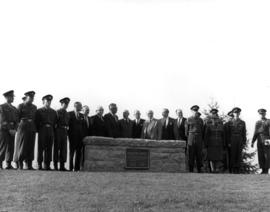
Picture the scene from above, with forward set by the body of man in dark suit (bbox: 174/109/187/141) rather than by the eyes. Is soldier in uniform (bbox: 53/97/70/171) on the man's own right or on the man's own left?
on the man's own right

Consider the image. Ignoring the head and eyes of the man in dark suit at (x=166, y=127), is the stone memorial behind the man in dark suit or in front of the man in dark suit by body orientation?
in front

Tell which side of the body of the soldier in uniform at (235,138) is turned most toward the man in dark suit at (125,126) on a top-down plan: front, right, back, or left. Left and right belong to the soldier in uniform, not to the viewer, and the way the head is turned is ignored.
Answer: right

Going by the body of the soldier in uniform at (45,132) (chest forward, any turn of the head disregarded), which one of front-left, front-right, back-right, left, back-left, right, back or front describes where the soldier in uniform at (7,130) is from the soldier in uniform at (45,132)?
right

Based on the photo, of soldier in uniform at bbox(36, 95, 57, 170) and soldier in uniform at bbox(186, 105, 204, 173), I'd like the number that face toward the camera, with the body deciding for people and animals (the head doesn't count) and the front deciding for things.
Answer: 2

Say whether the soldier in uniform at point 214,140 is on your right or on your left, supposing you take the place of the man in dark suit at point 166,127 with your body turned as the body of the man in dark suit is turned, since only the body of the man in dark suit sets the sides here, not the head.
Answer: on your left

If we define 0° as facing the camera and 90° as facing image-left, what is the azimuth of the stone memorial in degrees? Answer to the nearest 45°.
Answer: approximately 0°

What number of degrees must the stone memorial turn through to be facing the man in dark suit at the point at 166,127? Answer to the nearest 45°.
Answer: approximately 135° to its left

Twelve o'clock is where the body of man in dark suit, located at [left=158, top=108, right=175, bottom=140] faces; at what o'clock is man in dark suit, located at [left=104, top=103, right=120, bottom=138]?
man in dark suit, located at [left=104, top=103, right=120, bottom=138] is roughly at 2 o'clock from man in dark suit, located at [left=158, top=108, right=175, bottom=140].

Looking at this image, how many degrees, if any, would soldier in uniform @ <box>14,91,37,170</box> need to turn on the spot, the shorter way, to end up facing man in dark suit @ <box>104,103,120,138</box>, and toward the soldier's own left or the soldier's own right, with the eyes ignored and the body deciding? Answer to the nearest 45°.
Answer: approximately 45° to the soldier's own left

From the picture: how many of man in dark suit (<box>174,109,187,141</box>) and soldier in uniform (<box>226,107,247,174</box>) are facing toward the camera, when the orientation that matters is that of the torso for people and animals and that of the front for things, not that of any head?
2
